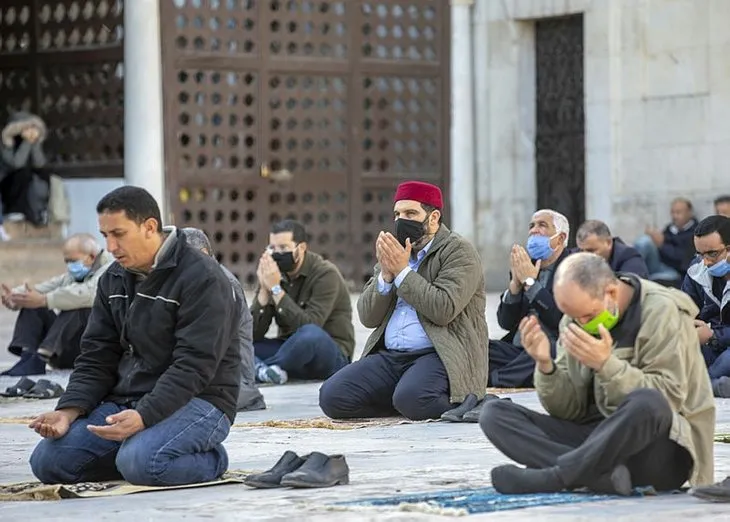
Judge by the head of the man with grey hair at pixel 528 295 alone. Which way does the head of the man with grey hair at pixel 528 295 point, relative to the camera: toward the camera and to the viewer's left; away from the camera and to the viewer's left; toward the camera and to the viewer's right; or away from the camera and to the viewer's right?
toward the camera and to the viewer's left

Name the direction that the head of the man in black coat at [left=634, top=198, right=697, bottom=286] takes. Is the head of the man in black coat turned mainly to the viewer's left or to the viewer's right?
to the viewer's left

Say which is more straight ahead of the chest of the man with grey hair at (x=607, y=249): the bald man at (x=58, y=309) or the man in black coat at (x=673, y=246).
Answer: the bald man

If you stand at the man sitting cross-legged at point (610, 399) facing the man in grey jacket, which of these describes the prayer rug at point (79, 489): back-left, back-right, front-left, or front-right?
front-left

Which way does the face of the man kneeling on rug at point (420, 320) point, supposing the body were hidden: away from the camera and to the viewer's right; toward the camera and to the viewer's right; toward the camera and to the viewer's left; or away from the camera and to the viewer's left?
toward the camera and to the viewer's left

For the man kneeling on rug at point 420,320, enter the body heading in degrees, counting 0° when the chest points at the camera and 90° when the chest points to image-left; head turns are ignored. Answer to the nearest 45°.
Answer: approximately 45°

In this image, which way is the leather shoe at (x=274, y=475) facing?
to the viewer's left

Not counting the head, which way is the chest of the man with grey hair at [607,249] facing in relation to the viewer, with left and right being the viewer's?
facing the viewer and to the left of the viewer

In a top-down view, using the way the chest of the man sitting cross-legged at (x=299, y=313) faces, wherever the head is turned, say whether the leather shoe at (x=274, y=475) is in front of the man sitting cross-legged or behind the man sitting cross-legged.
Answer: in front

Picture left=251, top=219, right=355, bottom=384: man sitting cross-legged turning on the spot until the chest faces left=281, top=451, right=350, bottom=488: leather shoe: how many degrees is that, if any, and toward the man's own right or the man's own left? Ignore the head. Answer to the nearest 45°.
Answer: approximately 45° to the man's own left

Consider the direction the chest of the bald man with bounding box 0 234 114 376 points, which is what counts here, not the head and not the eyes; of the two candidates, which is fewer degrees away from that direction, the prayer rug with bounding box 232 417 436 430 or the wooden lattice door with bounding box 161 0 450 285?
the prayer rug
